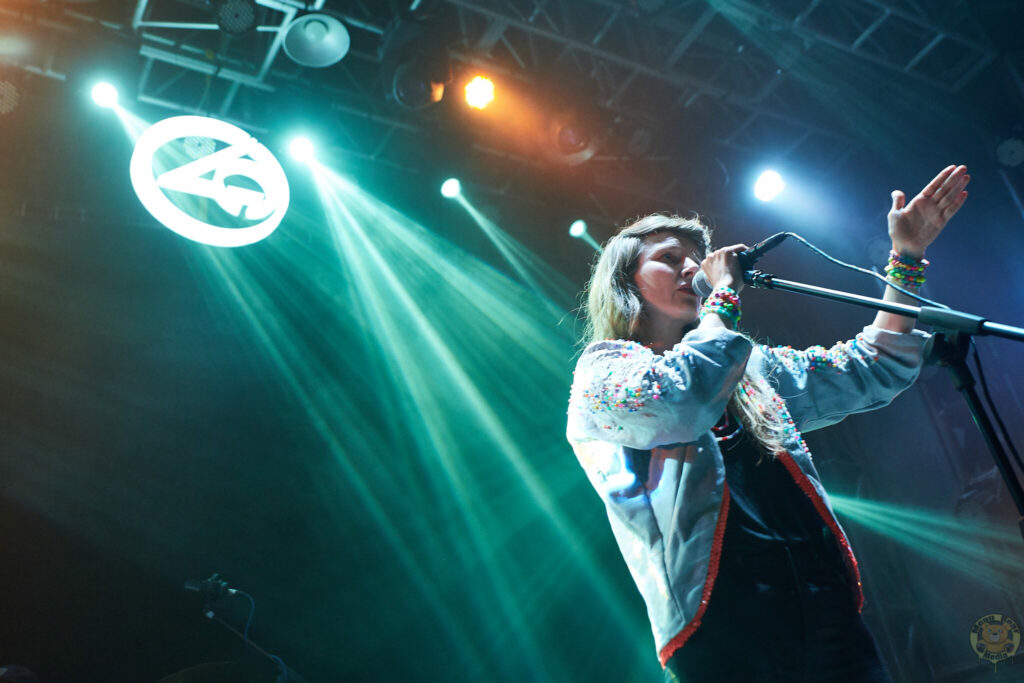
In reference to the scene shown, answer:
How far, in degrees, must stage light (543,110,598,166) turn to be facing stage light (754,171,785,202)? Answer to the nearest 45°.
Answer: approximately 135° to its left

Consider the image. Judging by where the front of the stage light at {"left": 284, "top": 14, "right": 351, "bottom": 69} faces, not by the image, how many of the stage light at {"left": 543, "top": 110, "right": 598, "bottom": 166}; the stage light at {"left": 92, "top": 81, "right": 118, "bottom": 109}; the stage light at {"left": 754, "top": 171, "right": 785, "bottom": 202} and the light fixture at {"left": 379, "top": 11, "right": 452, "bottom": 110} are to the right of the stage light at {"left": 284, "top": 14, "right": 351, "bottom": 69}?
1

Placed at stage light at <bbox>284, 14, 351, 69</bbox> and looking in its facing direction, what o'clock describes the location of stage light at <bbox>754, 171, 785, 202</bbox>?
stage light at <bbox>754, 171, 785, 202</bbox> is roughly at 8 o'clock from stage light at <bbox>284, 14, 351, 69</bbox>.

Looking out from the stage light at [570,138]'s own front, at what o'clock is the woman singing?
The woman singing is roughly at 12 o'clock from the stage light.

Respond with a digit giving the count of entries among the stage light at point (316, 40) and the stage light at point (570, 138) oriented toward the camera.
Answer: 2

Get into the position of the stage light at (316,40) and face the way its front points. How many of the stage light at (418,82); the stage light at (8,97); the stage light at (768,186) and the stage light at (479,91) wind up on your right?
1

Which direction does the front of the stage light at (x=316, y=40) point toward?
toward the camera
